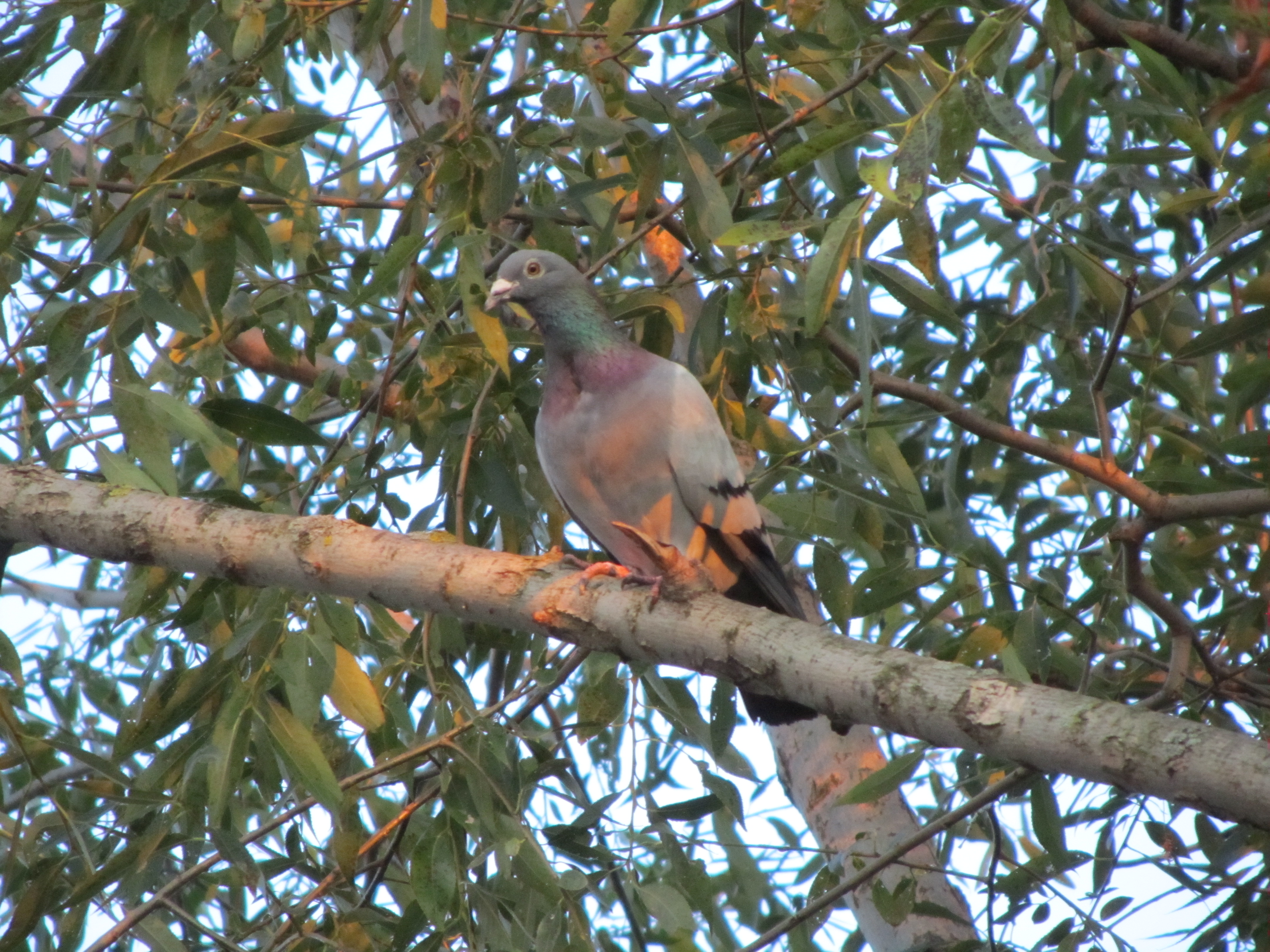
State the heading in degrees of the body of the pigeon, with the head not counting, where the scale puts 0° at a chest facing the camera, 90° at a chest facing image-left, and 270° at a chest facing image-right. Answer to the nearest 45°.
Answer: approximately 45°

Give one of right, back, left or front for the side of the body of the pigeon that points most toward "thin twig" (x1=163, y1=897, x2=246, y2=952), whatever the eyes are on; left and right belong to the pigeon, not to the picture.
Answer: front

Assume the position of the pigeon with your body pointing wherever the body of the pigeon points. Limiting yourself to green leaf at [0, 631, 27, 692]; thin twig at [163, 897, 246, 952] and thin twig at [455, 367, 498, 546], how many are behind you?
0

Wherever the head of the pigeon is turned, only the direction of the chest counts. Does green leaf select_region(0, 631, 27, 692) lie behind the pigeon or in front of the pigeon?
in front
